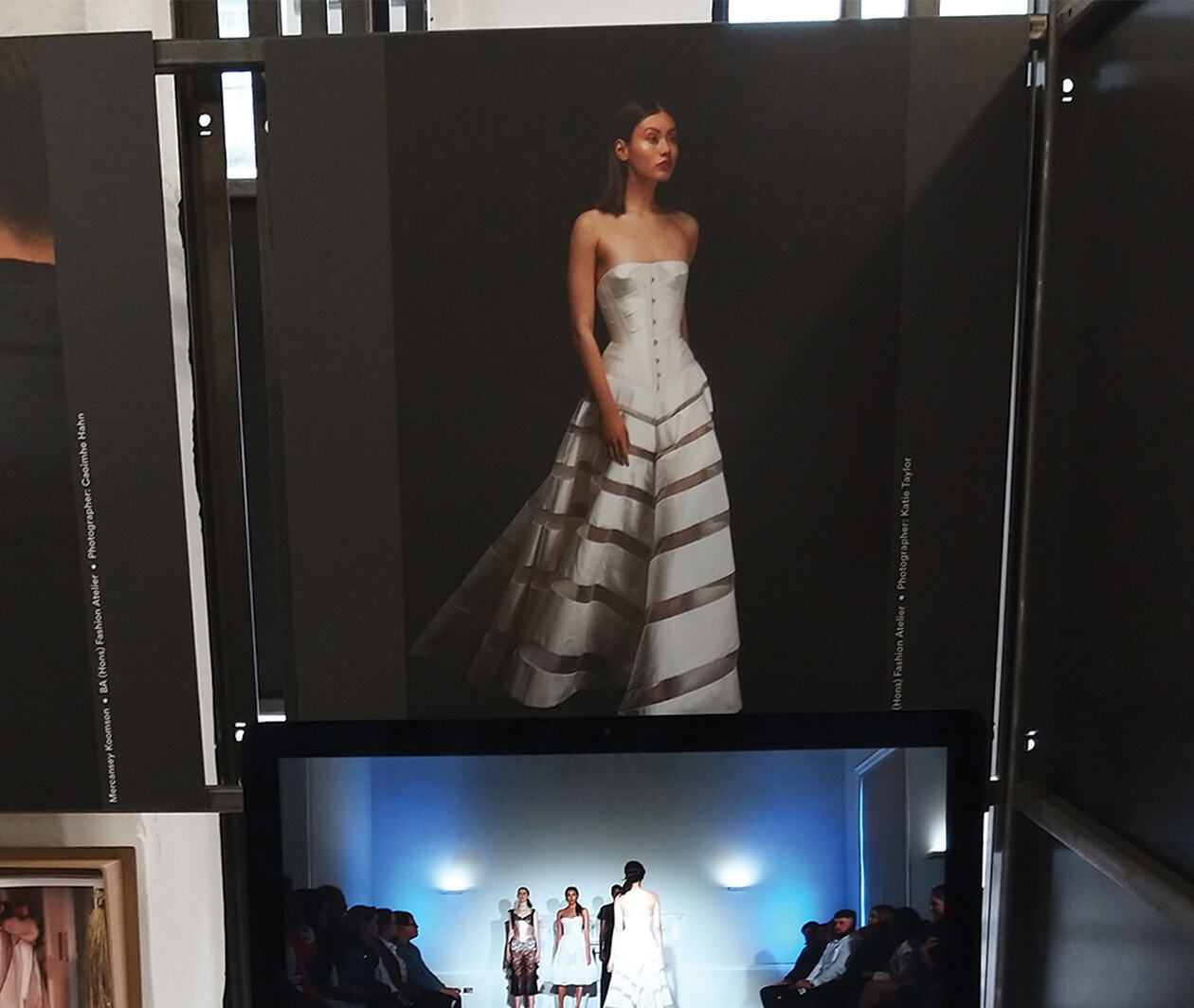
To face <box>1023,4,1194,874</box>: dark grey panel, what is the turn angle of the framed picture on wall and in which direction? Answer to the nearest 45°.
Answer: approximately 45° to its left

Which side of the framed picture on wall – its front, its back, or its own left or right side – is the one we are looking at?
front

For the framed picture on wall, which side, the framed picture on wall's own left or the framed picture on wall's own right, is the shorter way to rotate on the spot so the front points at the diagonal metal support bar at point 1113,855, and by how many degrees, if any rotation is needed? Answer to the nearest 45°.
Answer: approximately 45° to the framed picture on wall's own left
